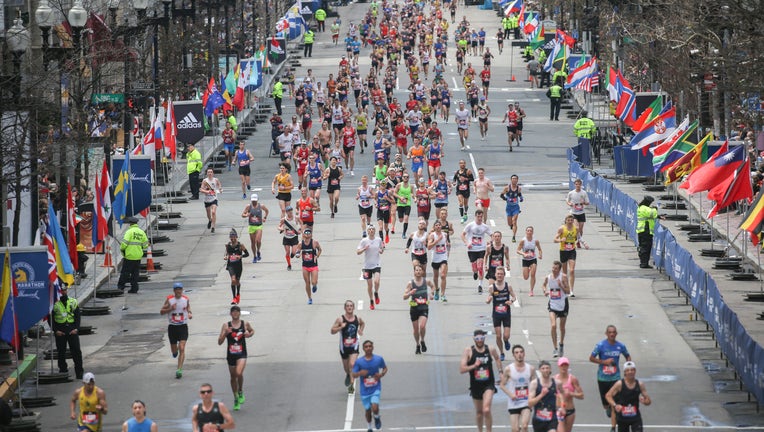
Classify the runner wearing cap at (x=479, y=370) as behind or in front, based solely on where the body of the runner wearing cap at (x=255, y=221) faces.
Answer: in front

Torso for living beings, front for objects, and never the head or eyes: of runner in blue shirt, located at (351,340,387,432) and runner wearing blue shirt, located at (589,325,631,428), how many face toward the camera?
2

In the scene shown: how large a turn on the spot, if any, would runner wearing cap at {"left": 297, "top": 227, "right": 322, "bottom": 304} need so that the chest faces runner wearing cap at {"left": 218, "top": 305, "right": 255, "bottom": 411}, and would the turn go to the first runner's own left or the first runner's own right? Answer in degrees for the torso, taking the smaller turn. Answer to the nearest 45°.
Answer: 0° — they already face them

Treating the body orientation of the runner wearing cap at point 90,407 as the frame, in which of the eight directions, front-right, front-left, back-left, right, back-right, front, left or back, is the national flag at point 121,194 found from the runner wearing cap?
back

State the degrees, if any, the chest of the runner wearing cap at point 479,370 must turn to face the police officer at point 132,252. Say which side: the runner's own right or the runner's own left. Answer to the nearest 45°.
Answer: approximately 135° to the runner's own right

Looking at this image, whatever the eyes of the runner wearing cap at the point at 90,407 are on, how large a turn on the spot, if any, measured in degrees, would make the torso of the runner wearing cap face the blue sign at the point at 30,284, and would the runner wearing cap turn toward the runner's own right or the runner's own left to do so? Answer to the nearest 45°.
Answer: approximately 180°

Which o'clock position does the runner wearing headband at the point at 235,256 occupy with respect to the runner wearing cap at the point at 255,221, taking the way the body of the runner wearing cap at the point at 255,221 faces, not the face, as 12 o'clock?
the runner wearing headband at the point at 235,256 is roughly at 12 o'clock from the runner wearing cap at the point at 255,221.

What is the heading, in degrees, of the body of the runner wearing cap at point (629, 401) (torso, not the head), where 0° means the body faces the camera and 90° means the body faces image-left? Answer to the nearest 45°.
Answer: approximately 0°

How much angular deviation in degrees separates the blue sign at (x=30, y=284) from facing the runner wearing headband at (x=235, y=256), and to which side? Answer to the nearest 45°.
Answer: approximately 135° to its left

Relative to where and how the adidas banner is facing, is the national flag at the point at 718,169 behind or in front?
in front
